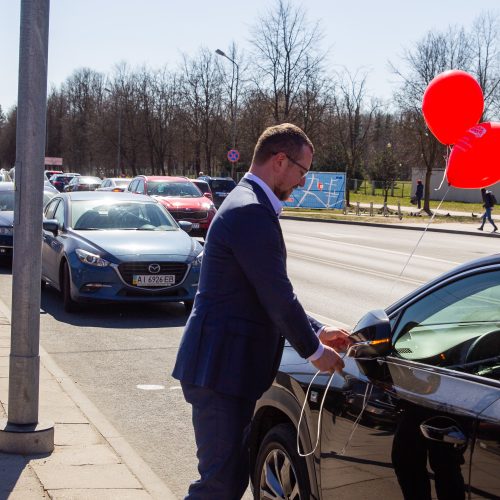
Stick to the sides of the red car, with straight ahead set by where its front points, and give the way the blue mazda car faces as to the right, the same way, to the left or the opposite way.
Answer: the same way

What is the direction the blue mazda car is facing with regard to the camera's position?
facing the viewer and to the right of the viewer

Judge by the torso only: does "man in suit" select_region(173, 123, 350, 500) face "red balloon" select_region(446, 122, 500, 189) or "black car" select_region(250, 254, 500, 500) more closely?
the black car

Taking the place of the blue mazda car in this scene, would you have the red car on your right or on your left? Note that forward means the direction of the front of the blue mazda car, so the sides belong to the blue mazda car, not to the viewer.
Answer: on your left

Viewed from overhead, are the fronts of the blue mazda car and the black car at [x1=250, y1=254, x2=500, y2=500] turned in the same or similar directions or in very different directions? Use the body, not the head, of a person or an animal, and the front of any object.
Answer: very different directions

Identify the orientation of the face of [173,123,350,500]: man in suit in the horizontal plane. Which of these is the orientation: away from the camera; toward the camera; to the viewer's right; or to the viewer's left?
to the viewer's right

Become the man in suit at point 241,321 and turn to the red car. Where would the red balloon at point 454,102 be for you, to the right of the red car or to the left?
right

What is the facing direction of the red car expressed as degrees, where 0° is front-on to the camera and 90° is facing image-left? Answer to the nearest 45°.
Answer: approximately 315°

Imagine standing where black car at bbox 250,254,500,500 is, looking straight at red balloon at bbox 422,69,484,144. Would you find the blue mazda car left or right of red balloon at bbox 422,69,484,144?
left

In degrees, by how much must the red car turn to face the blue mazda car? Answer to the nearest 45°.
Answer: approximately 45° to its right

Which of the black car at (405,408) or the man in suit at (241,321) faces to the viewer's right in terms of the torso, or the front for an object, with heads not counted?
the man in suit

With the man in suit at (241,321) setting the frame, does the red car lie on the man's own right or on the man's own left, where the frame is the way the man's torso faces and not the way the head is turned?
on the man's own left

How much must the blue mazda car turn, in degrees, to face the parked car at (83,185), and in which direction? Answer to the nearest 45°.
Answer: approximately 135° to its left

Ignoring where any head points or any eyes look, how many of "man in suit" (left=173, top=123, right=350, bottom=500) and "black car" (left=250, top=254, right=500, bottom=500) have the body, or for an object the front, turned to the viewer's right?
1

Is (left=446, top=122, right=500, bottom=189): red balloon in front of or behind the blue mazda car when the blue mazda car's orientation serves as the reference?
in front

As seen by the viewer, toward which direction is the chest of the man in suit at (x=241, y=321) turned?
to the viewer's right
